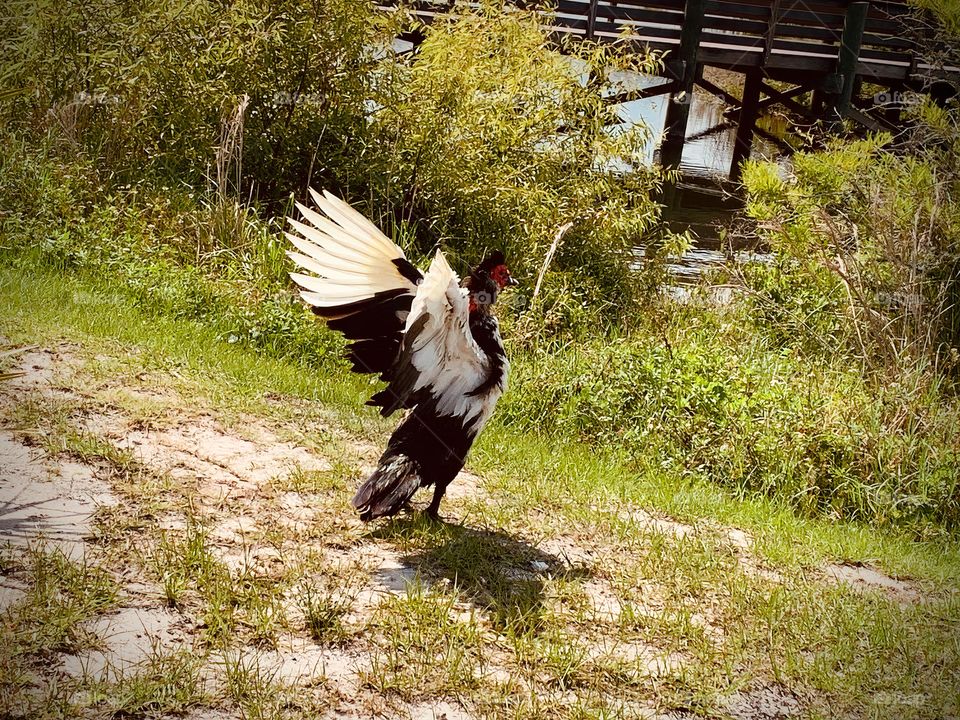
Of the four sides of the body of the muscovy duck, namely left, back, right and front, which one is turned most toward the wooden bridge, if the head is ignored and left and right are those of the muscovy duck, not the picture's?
left

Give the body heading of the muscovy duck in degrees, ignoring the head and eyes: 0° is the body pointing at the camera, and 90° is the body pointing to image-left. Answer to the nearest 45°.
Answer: approximately 270°
